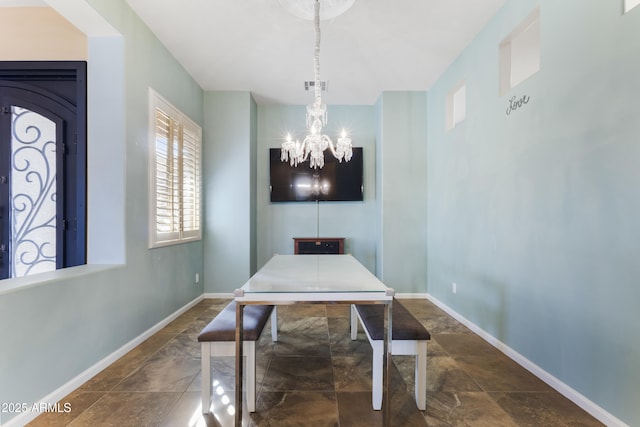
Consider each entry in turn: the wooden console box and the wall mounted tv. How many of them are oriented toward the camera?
2

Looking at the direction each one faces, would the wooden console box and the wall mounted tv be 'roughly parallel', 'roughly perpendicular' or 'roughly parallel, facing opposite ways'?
roughly parallel

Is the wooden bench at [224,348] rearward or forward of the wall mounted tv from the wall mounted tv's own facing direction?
forward

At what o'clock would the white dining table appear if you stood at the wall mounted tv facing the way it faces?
The white dining table is roughly at 12 o'clock from the wall mounted tv.

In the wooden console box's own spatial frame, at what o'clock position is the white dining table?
The white dining table is roughly at 12 o'clock from the wooden console box.

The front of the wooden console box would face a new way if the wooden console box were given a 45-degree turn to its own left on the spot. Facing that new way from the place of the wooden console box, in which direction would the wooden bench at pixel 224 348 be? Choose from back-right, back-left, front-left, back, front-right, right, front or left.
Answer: front-right

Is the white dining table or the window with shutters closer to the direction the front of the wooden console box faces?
the white dining table

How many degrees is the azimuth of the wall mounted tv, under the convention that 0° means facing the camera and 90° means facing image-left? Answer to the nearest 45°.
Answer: approximately 0°

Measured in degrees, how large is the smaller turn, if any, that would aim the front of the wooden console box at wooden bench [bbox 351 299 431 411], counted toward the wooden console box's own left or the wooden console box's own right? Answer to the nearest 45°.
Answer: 0° — it already faces it

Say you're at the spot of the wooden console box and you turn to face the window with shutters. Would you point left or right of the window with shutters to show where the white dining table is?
left

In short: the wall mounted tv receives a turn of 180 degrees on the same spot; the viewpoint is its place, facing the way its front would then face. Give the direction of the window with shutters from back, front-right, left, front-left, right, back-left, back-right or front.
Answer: back-left

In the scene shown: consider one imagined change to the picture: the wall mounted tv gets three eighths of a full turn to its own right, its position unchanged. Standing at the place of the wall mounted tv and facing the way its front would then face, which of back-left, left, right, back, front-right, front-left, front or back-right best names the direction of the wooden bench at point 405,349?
back-left

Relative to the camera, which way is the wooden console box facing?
toward the camera
